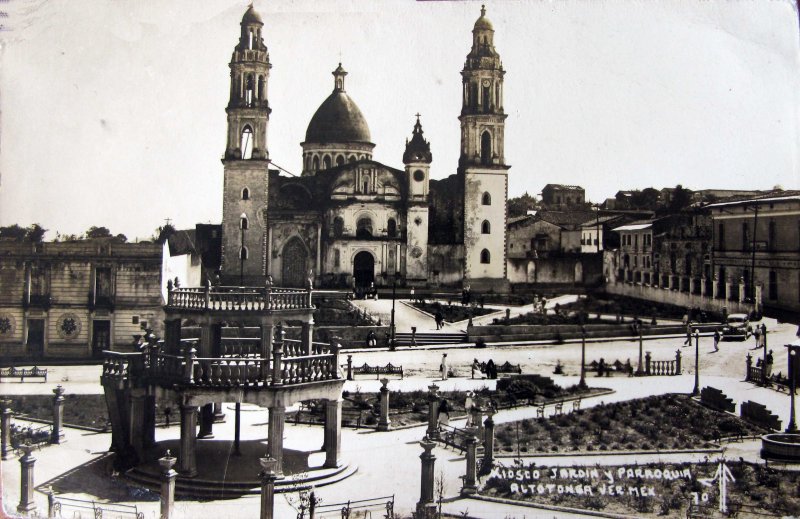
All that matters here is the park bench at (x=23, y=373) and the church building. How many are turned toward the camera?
2

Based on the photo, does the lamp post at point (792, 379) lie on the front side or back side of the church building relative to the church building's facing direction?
on the front side

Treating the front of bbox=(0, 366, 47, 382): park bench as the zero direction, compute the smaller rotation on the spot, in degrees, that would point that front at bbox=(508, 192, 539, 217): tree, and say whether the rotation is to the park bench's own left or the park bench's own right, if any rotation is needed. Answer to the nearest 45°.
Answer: approximately 135° to the park bench's own left

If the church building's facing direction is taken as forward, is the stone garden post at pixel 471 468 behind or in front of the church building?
in front

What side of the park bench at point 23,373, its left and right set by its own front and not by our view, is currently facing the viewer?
front

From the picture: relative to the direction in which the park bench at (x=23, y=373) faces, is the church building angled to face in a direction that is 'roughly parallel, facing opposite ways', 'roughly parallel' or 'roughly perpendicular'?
roughly parallel

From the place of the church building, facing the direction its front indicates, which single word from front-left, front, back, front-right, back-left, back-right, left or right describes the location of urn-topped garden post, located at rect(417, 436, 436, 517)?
front

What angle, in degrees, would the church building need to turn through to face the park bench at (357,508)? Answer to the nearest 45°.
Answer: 0° — it already faces it

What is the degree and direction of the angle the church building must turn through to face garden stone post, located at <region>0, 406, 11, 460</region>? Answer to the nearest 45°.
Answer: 0° — it already faces it

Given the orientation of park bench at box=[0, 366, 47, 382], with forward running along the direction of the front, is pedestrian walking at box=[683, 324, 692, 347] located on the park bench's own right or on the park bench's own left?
on the park bench's own left

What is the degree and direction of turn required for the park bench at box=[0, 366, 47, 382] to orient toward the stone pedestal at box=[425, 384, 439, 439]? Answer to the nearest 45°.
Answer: approximately 45° to its left

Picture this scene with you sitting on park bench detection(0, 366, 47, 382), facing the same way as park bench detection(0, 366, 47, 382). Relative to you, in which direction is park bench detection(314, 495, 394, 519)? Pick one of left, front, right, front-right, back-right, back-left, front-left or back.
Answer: front-left

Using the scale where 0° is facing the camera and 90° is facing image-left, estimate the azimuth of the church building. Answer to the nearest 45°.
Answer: approximately 0°
